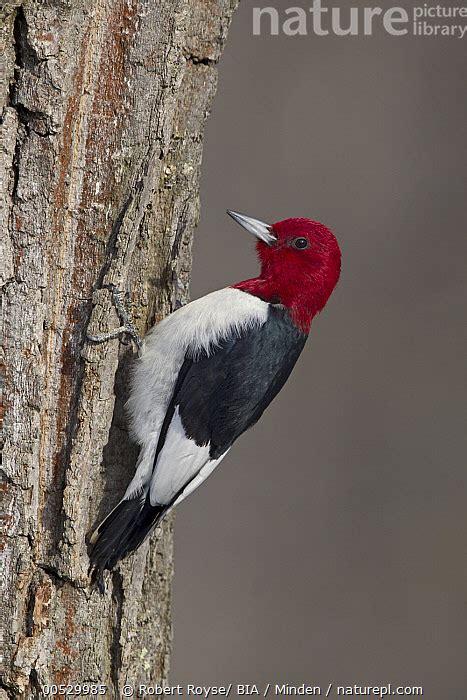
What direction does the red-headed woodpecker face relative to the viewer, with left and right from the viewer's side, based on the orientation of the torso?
facing to the left of the viewer
